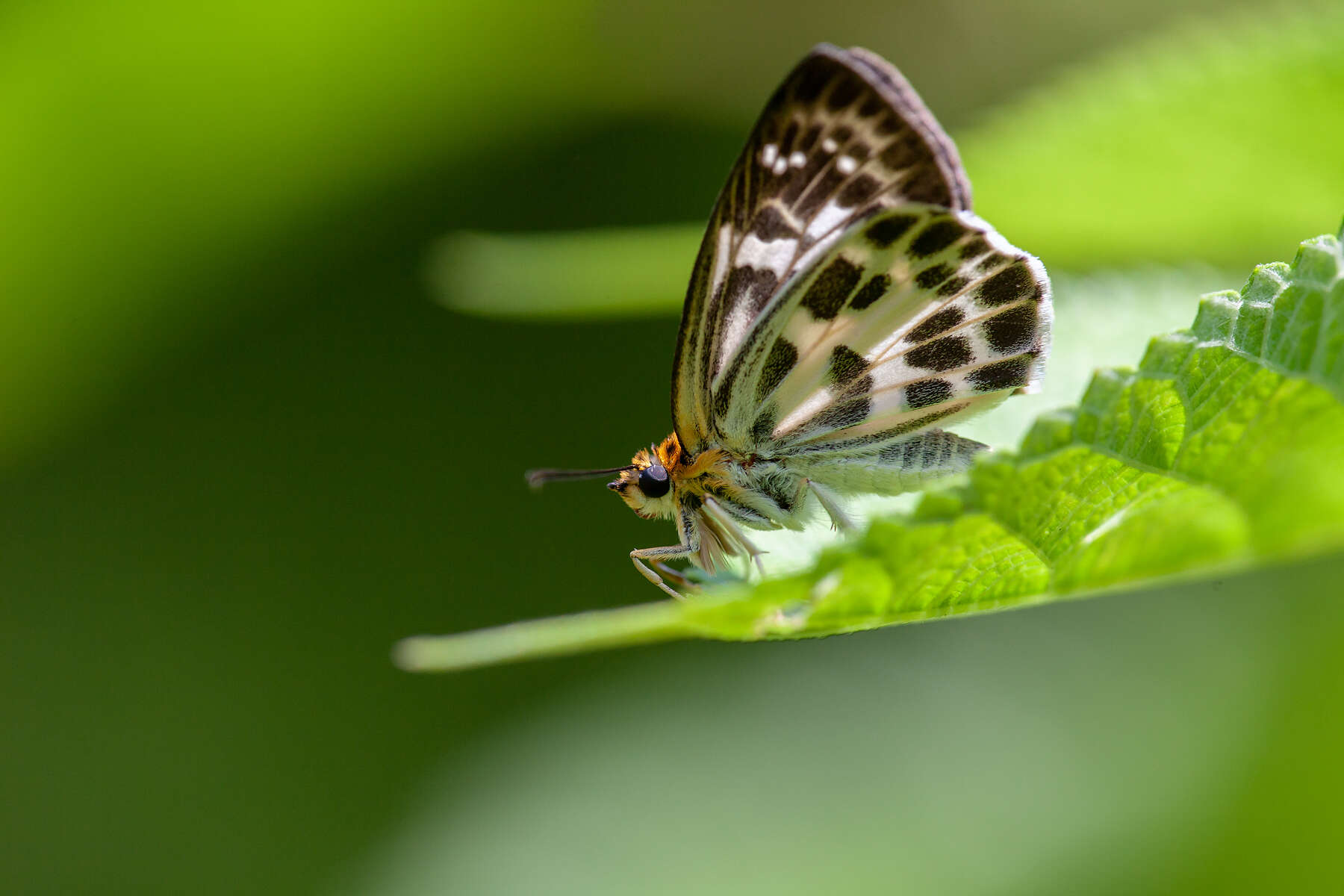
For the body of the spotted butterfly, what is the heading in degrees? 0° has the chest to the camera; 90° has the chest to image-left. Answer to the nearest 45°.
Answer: approximately 90°
